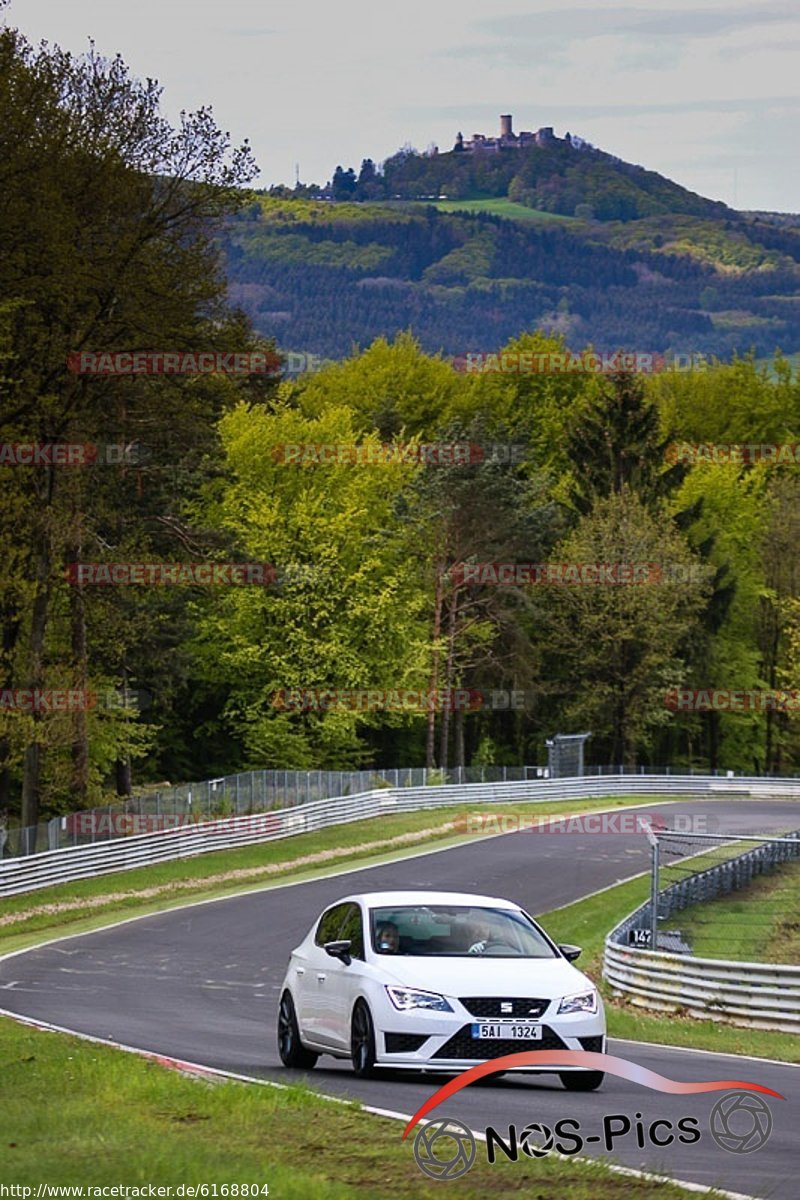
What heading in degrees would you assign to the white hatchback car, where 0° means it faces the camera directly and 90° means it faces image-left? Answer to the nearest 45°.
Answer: approximately 315°

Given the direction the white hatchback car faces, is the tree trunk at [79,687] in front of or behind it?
behind

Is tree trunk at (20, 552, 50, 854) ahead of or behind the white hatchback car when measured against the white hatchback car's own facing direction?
behind

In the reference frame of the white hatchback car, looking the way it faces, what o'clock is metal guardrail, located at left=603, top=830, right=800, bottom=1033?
The metal guardrail is roughly at 8 o'clock from the white hatchback car.

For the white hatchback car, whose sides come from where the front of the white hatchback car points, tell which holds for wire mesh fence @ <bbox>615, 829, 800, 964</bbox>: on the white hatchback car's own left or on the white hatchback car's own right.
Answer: on the white hatchback car's own left
